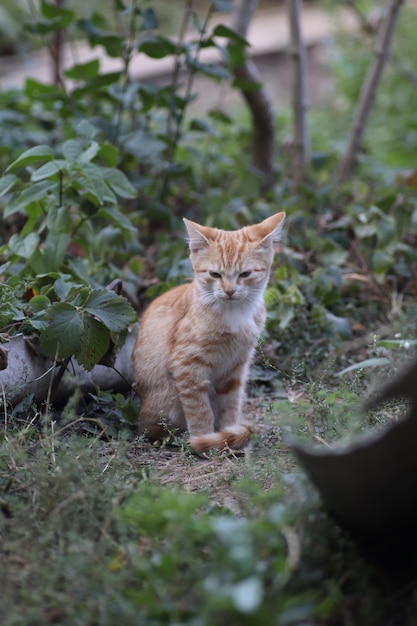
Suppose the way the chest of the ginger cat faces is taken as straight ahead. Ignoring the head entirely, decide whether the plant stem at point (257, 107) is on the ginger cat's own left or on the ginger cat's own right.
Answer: on the ginger cat's own left

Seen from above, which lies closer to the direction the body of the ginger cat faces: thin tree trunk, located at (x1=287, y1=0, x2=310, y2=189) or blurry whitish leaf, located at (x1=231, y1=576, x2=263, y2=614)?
the blurry whitish leaf

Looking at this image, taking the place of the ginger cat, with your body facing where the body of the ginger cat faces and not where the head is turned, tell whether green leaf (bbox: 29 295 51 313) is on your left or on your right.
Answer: on your right

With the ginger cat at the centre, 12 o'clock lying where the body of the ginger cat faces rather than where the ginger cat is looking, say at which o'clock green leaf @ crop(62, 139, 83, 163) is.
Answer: The green leaf is roughly at 6 o'clock from the ginger cat.

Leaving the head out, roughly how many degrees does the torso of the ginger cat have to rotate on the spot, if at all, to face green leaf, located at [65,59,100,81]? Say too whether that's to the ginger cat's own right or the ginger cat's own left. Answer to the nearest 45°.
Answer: approximately 135° to the ginger cat's own left

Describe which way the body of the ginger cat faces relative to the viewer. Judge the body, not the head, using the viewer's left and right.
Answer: facing the viewer and to the right of the viewer

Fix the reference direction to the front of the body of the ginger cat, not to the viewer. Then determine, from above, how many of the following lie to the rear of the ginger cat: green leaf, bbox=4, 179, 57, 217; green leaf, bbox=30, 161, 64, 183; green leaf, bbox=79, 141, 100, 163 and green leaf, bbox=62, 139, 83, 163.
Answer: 4

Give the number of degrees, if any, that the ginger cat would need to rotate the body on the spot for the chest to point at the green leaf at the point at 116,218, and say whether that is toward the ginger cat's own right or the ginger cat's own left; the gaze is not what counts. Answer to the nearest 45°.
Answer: approximately 180°

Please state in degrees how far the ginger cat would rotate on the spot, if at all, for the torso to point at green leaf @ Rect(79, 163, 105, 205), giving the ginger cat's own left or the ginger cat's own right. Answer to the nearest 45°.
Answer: approximately 180°

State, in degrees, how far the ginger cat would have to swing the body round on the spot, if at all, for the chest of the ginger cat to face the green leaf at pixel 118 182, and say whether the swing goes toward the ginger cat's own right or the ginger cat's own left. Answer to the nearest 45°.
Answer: approximately 180°

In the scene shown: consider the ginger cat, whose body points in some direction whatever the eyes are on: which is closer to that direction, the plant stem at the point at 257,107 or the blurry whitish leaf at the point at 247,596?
the blurry whitish leaf
